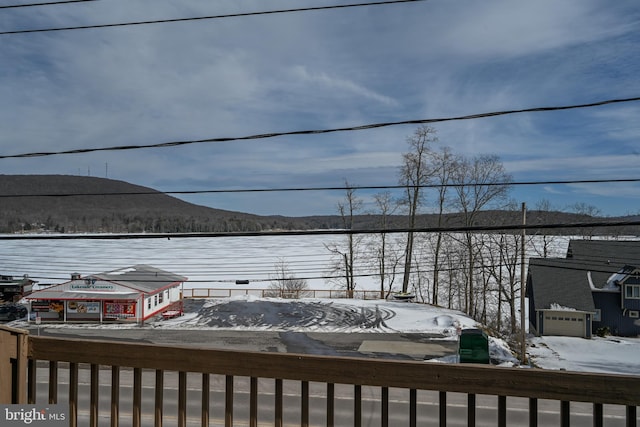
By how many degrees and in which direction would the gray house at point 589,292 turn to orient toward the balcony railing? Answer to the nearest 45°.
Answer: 0° — it already faces it

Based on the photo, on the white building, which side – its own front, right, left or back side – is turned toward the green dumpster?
left

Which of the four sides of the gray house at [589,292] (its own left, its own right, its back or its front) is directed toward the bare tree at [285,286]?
right

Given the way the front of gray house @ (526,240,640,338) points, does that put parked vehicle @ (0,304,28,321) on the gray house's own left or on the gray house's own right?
on the gray house's own right

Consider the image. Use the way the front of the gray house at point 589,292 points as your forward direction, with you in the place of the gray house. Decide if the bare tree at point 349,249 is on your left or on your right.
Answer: on your right

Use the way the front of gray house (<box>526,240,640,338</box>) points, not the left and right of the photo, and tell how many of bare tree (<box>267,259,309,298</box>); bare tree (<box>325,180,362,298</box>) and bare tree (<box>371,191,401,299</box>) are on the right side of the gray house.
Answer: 3

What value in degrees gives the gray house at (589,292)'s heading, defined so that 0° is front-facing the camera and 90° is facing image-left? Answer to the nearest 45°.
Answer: approximately 0°

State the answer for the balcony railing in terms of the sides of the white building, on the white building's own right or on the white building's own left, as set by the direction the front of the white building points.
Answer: on the white building's own left
